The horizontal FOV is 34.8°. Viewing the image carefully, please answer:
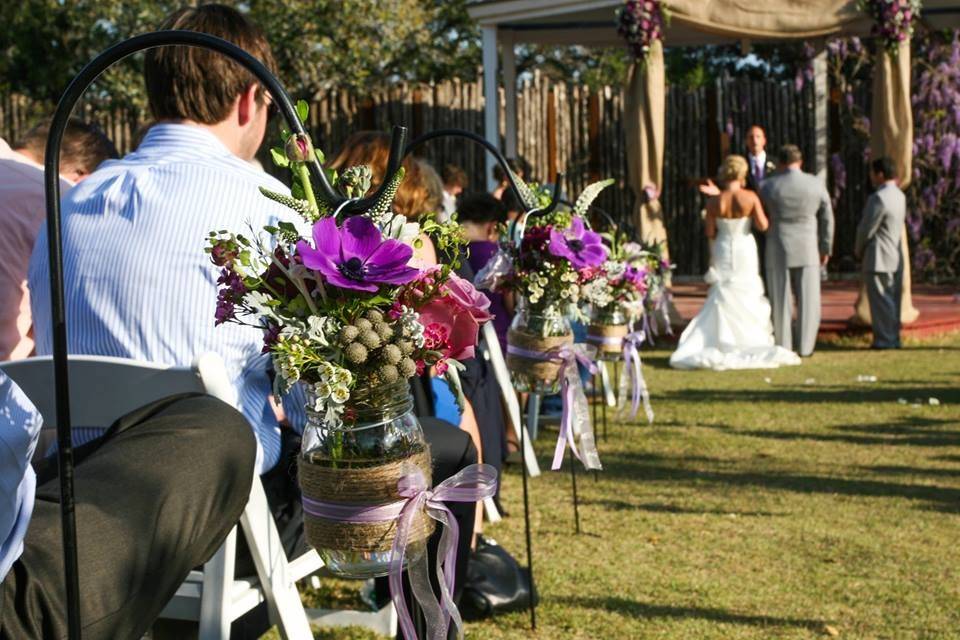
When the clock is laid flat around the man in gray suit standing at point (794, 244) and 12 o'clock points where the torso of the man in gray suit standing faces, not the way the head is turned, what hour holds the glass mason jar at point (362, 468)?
The glass mason jar is roughly at 6 o'clock from the man in gray suit standing.

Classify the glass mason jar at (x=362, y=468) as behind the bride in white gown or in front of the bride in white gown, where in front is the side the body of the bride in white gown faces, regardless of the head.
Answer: behind

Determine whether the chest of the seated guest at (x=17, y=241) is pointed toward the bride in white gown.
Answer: yes

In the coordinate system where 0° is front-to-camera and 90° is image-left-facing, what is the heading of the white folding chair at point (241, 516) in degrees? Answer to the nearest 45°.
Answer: approximately 225°

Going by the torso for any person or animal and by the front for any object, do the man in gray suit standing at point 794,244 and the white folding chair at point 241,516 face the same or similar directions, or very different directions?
same or similar directions

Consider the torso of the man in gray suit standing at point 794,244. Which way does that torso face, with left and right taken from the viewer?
facing away from the viewer

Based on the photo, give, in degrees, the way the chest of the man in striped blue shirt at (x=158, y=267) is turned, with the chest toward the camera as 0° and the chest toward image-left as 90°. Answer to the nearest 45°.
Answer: approximately 225°

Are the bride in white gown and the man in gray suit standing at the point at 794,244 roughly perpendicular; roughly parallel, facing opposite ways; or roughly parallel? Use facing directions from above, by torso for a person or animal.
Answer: roughly parallel

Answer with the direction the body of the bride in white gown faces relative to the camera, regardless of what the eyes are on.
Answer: away from the camera

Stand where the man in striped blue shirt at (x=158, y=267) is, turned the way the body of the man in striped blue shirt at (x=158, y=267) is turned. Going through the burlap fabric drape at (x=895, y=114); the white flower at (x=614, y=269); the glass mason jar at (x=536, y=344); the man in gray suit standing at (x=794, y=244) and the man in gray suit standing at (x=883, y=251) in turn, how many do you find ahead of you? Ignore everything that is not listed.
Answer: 5

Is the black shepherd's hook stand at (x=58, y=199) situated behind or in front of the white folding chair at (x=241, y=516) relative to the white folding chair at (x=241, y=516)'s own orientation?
behind

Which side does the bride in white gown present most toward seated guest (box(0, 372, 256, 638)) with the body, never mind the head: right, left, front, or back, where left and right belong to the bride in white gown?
back

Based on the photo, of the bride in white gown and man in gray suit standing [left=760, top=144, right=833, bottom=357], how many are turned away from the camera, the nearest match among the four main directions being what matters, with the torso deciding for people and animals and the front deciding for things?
2

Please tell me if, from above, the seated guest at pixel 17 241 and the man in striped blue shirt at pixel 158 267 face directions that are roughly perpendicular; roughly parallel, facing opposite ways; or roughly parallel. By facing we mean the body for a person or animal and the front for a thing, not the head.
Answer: roughly parallel

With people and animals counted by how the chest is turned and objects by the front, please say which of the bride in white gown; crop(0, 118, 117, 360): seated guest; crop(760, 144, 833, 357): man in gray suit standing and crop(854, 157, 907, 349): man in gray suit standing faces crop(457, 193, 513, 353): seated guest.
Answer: crop(0, 118, 117, 360): seated guest

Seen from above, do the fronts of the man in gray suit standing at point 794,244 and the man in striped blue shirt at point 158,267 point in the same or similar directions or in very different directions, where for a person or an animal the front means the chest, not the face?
same or similar directions

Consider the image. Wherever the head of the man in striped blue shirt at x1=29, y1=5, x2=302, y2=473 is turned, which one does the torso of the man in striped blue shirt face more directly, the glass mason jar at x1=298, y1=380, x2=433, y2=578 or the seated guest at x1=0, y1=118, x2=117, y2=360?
the seated guest

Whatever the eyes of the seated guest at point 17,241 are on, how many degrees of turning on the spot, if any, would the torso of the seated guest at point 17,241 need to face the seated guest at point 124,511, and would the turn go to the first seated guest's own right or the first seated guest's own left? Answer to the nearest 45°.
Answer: approximately 135° to the first seated guest's own right

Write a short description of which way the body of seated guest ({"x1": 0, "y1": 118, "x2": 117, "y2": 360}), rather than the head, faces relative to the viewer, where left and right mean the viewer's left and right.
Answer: facing away from the viewer and to the right of the viewer
